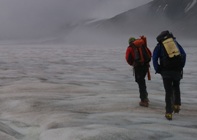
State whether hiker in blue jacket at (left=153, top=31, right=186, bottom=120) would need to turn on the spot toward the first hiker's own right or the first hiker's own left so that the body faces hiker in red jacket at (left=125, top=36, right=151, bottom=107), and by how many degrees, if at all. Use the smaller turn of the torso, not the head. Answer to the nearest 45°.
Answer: approximately 45° to the first hiker's own left

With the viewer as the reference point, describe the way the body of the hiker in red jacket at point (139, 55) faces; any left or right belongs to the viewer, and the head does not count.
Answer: facing away from the viewer and to the left of the viewer

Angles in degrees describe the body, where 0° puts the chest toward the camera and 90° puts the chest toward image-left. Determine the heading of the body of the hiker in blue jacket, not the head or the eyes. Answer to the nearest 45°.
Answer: approximately 180°
